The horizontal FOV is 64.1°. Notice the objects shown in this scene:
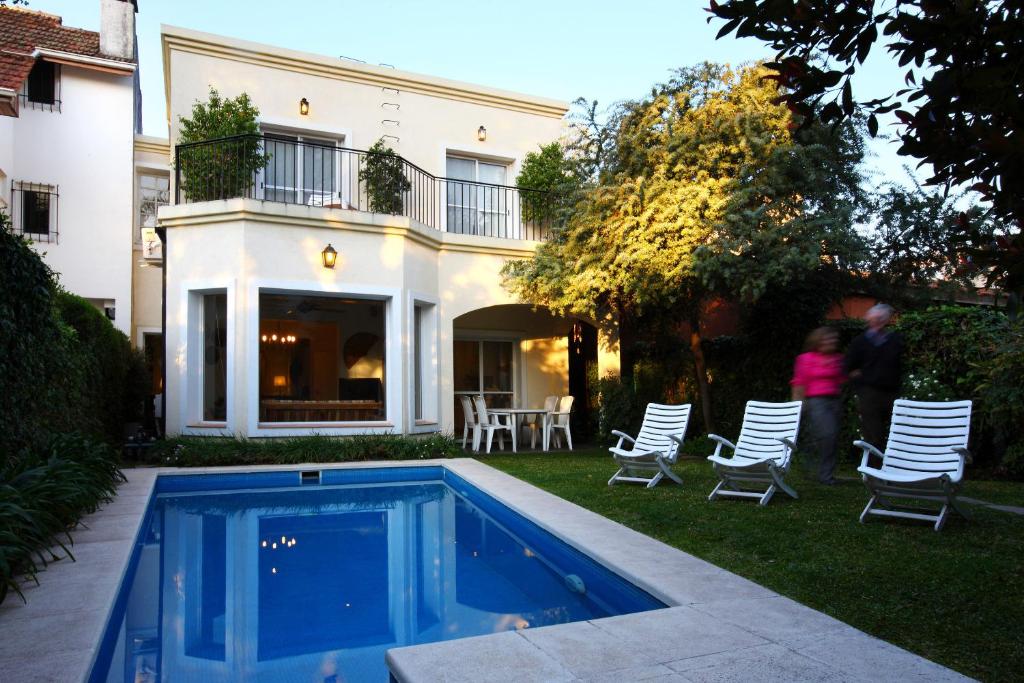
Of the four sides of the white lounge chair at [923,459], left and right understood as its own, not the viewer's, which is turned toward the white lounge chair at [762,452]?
right

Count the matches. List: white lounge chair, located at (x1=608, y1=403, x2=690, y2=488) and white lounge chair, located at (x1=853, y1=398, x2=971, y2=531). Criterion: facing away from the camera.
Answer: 0

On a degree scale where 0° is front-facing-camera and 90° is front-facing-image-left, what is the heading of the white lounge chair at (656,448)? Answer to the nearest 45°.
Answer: approximately 45°

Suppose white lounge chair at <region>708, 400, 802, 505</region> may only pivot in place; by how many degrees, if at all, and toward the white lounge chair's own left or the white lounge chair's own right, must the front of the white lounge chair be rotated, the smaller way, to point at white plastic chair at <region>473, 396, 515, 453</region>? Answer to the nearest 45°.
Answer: approximately 90° to the white lounge chair's own right

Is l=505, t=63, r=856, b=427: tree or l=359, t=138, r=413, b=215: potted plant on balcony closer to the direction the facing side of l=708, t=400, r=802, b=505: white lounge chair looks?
the potted plant on balcony

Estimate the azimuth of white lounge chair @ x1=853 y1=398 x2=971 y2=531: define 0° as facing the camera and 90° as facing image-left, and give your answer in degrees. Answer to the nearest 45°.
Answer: approximately 45°

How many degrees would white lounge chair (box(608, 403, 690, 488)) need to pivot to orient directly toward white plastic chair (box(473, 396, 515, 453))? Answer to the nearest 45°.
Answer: approximately 90° to its right

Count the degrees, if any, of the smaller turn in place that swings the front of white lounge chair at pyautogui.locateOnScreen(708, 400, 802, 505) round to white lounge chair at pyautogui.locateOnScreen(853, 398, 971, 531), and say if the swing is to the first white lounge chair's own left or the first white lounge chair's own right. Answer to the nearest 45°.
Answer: approximately 90° to the first white lounge chair's own left
